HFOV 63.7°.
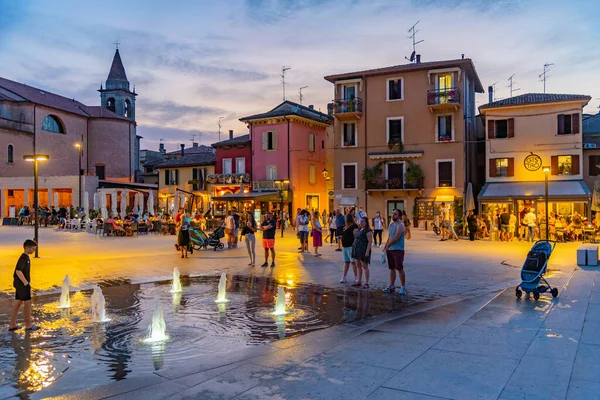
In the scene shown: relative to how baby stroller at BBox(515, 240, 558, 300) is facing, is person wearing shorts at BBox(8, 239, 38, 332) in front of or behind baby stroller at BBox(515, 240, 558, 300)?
in front

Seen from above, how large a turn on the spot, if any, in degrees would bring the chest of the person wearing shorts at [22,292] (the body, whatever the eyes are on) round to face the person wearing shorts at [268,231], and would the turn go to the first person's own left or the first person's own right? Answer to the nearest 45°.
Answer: approximately 45° to the first person's own left

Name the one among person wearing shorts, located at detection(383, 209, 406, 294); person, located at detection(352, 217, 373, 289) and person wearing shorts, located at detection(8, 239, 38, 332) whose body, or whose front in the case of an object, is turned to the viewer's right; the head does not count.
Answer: person wearing shorts, located at detection(8, 239, 38, 332)

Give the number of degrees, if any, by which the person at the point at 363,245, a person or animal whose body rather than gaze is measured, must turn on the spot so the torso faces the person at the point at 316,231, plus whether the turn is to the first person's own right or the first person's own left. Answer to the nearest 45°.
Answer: approximately 135° to the first person's own right

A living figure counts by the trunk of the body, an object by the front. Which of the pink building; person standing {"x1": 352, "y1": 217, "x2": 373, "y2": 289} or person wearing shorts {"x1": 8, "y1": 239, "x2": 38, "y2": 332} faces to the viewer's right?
the person wearing shorts

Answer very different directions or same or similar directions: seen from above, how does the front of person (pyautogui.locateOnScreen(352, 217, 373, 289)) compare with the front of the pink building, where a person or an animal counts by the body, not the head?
same or similar directions

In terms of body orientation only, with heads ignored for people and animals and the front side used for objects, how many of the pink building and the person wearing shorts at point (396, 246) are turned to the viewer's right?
0

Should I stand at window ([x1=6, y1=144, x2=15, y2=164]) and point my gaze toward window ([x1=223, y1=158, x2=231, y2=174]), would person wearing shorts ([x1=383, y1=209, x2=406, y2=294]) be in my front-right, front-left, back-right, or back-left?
front-right

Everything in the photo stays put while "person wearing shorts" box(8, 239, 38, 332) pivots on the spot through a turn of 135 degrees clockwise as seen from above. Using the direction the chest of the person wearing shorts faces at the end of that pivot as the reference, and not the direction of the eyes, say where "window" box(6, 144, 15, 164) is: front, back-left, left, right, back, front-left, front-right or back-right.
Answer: back-right

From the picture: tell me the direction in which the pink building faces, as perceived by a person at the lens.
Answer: facing the viewer and to the left of the viewer

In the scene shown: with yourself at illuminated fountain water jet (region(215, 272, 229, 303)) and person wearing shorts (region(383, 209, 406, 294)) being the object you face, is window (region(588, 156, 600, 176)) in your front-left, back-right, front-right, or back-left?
front-left

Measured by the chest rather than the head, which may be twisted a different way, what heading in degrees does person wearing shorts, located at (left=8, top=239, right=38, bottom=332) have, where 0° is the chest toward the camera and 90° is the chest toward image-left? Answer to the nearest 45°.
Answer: approximately 270°

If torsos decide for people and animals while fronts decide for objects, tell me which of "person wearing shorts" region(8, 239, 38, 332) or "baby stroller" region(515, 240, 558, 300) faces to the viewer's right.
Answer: the person wearing shorts

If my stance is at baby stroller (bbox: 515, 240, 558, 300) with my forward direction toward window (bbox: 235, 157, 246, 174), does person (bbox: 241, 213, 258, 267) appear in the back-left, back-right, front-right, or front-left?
front-left
